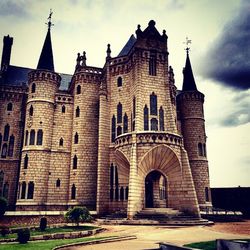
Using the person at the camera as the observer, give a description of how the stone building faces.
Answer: facing the viewer and to the right of the viewer

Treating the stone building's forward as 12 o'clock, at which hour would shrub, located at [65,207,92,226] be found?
The shrub is roughly at 2 o'clock from the stone building.
